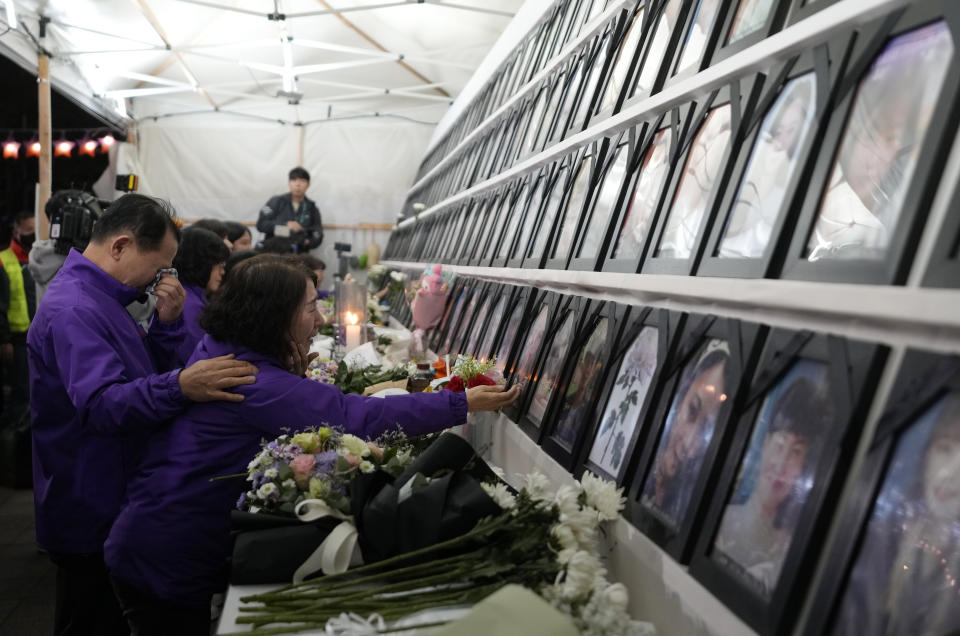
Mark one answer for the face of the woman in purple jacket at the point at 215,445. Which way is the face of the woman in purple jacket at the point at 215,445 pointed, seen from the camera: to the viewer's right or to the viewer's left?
to the viewer's right

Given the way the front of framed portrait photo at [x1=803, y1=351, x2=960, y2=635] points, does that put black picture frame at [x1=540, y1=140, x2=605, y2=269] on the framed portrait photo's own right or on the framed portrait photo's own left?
on the framed portrait photo's own right

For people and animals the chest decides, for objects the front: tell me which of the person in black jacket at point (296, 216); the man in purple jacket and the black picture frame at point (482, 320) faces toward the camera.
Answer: the person in black jacket

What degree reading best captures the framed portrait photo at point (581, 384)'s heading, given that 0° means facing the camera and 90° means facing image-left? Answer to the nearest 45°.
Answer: approximately 45°

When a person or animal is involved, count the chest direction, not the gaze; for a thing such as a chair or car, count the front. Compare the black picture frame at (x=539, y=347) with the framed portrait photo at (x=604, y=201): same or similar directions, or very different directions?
same or similar directions

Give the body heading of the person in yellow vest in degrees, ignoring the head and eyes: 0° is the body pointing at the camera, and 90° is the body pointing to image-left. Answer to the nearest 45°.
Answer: approximately 315°

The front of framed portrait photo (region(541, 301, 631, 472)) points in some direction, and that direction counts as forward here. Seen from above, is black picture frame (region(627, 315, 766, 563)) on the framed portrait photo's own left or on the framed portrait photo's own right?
on the framed portrait photo's own left

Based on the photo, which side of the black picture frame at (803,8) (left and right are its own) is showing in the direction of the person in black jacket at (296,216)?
right

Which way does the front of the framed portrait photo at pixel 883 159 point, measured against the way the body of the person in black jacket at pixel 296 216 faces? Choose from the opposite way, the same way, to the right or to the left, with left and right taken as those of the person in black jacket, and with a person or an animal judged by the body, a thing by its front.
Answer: to the right

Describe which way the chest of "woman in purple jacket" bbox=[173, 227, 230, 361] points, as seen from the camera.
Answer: to the viewer's right

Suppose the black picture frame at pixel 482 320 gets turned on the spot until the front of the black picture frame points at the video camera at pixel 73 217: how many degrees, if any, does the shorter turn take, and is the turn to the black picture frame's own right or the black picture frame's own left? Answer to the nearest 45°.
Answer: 0° — it already faces it

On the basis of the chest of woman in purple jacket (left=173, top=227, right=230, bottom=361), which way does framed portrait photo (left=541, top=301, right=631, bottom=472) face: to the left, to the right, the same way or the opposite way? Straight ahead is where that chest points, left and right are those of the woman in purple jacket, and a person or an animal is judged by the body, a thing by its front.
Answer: the opposite way

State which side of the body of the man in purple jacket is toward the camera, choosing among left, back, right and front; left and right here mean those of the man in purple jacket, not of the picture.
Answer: right

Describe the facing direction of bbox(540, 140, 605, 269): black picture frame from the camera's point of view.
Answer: facing the viewer and to the left of the viewer
